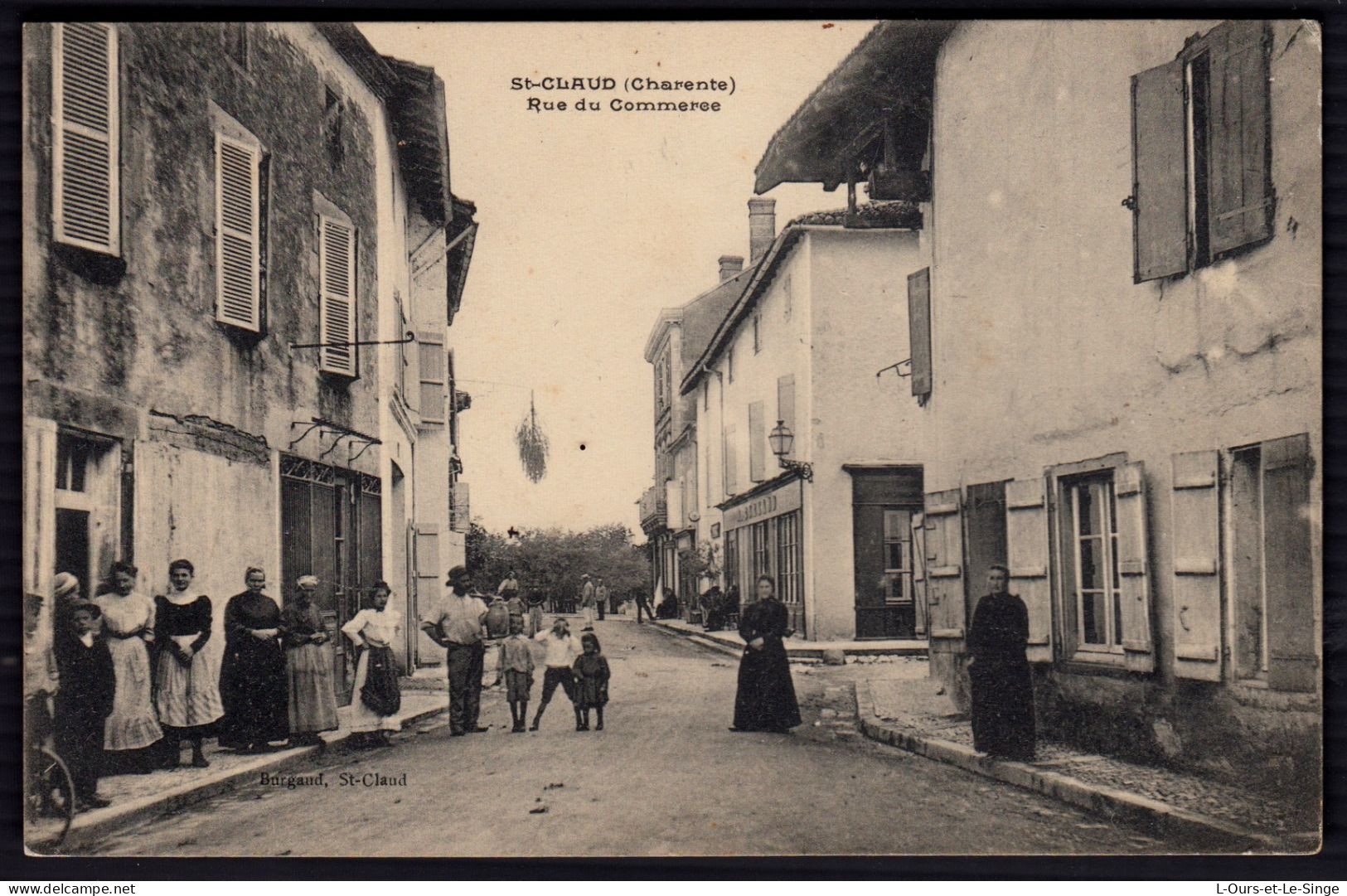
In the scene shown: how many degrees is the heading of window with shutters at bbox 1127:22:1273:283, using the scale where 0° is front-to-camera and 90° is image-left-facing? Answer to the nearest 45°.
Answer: approximately 45°

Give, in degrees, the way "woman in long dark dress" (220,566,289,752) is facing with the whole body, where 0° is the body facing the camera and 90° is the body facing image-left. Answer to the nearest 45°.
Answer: approximately 0°
